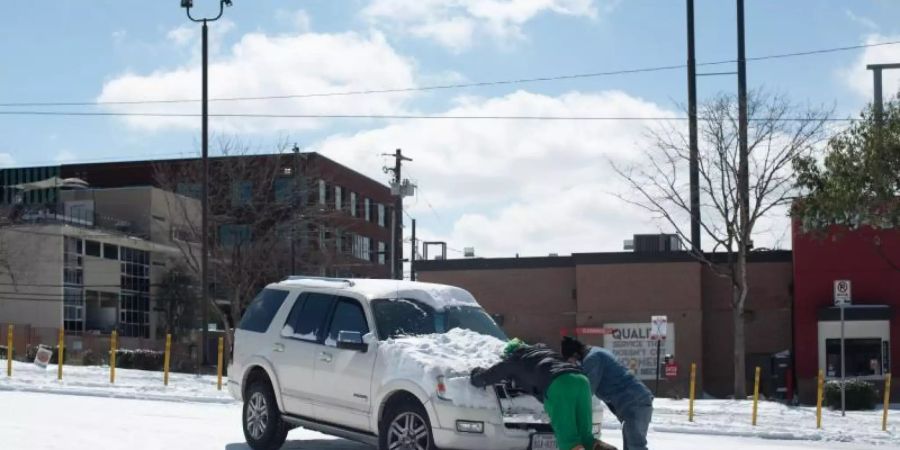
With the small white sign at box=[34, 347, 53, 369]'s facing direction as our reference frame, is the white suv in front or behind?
in front

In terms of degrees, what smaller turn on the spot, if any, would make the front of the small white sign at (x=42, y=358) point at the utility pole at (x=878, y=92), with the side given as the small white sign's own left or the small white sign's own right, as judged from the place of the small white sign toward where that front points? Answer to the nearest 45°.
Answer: approximately 90° to the small white sign's own left

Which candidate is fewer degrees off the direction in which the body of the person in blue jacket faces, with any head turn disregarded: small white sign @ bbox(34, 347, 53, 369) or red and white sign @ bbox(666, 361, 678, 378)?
the small white sign

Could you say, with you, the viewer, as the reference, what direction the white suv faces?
facing the viewer and to the right of the viewer

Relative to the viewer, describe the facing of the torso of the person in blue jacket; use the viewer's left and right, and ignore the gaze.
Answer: facing to the left of the viewer

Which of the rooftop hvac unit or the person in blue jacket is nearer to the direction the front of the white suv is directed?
the person in blue jacket

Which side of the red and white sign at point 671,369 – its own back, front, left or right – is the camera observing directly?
front

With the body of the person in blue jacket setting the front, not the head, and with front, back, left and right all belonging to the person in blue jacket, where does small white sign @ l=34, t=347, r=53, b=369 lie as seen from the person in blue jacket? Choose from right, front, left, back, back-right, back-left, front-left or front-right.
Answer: front-right

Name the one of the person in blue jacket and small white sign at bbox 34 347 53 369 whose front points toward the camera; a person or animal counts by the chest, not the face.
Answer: the small white sign

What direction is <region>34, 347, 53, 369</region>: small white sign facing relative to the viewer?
toward the camera

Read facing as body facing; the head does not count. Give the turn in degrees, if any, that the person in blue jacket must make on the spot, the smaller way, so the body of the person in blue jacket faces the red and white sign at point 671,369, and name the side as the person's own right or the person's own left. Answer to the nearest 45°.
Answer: approximately 90° to the person's own right

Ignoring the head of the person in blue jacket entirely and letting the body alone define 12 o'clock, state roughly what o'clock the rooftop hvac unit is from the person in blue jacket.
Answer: The rooftop hvac unit is roughly at 3 o'clock from the person in blue jacket.

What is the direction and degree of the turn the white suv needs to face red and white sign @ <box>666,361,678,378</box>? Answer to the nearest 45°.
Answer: approximately 135° to its left

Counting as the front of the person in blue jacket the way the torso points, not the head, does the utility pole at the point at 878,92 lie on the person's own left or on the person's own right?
on the person's own right

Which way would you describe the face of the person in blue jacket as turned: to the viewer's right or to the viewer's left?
to the viewer's left
